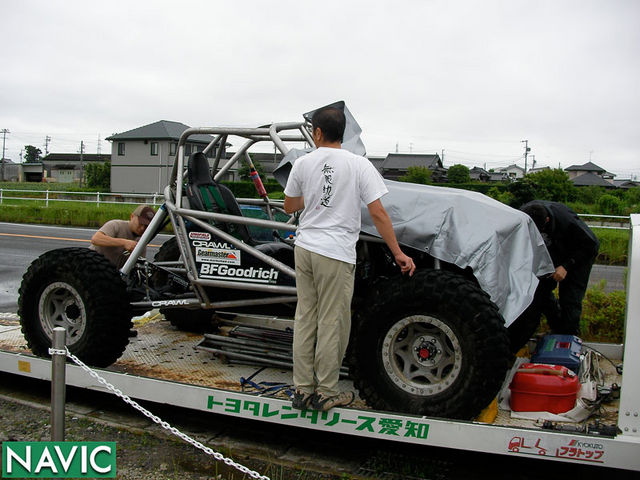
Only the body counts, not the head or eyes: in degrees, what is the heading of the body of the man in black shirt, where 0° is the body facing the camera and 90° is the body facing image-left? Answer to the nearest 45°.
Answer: approximately 90°

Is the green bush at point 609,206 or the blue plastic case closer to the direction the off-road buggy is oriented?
the blue plastic case

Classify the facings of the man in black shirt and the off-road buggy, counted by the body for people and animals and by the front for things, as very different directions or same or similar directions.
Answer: very different directions

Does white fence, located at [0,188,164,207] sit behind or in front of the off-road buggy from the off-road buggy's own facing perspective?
behind

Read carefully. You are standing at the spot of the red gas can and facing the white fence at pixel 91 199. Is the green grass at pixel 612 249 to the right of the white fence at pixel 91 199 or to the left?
right

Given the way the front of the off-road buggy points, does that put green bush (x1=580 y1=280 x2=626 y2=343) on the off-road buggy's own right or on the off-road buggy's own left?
on the off-road buggy's own left

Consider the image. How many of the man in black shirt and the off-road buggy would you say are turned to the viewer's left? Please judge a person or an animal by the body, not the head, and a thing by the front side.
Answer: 1

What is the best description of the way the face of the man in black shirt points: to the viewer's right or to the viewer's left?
to the viewer's left

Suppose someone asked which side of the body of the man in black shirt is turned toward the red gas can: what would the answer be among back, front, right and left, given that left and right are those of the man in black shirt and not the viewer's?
left

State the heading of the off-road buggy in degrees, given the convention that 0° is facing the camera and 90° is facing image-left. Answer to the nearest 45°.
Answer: approximately 315°
